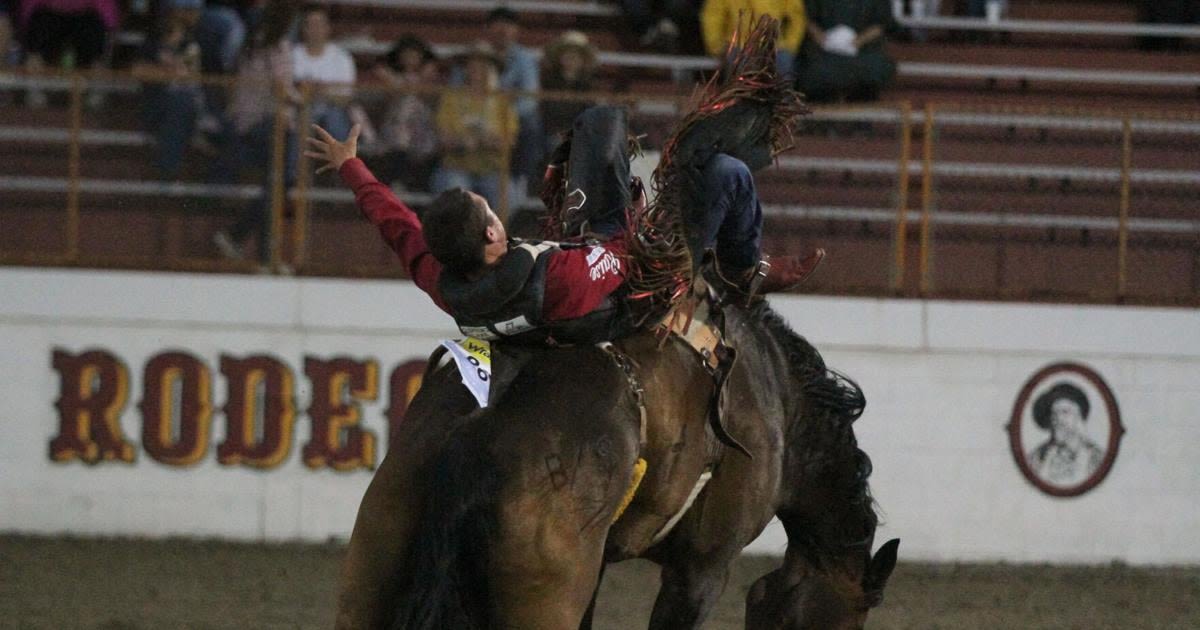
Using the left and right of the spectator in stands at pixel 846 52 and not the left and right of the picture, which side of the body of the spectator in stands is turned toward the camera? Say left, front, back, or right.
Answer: front

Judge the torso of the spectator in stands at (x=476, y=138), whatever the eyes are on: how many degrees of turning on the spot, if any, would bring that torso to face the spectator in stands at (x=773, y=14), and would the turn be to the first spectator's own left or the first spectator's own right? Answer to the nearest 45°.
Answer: approximately 135° to the first spectator's own left

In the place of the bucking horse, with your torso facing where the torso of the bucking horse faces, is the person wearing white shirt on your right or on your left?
on your left

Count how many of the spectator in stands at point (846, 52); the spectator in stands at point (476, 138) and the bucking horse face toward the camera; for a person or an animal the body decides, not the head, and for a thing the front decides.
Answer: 2

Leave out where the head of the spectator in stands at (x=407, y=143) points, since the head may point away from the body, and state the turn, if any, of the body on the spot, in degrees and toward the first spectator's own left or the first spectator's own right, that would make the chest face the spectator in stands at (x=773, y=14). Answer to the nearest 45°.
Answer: approximately 135° to the first spectator's own left

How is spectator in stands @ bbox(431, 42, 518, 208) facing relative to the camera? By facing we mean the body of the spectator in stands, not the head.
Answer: toward the camera

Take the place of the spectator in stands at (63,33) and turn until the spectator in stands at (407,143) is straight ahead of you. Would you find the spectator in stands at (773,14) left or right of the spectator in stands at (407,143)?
left

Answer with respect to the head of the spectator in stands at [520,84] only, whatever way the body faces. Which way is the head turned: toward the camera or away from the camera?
toward the camera

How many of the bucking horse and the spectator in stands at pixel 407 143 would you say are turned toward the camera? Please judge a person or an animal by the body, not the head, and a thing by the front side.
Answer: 1

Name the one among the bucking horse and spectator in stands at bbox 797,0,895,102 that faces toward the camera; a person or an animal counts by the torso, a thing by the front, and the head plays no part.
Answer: the spectator in stands

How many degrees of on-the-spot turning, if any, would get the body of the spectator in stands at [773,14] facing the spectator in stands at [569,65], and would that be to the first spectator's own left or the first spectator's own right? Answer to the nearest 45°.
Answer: approximately 45° to the first spectator's own right

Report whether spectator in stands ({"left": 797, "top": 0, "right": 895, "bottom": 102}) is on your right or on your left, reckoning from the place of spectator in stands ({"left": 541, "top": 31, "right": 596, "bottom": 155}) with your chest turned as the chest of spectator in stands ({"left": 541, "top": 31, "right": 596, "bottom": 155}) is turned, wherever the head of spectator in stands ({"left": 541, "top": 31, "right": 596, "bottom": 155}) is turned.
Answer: on your left

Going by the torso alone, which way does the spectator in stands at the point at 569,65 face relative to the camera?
toward the camera

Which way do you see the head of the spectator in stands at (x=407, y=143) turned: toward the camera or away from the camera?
toward the camera

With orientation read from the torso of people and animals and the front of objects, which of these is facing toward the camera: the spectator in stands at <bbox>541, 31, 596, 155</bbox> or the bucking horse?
the spectator in stands
